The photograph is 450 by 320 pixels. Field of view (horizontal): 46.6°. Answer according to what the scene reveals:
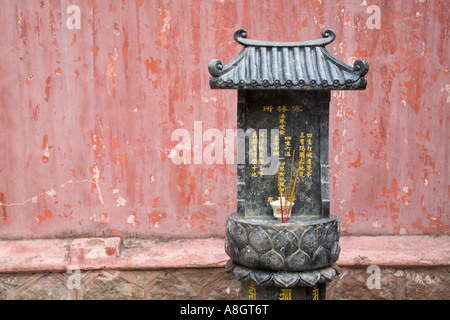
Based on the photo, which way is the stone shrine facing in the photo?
toward the camera
